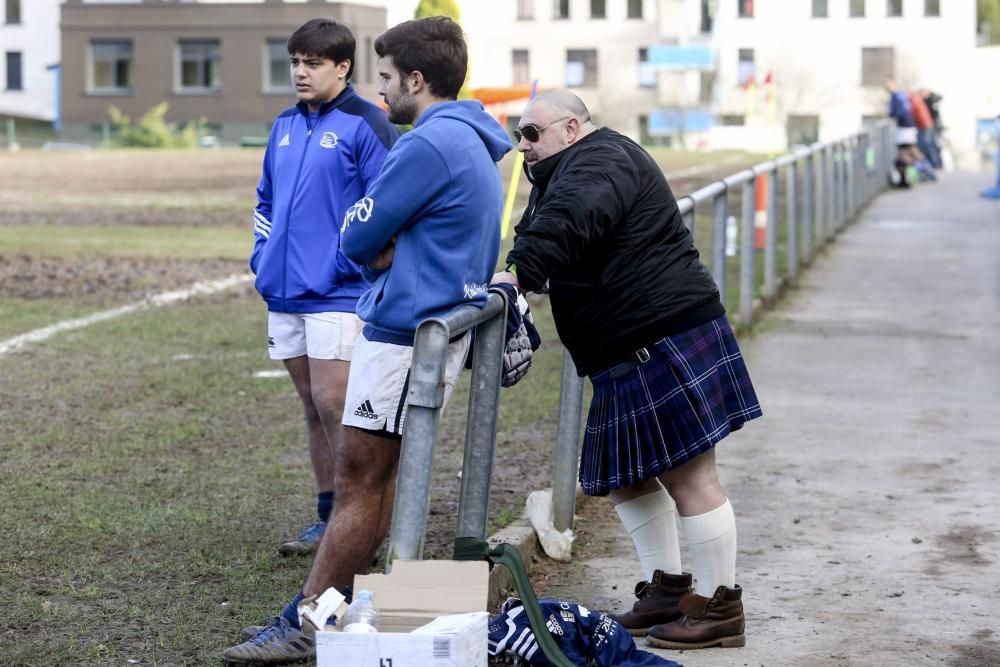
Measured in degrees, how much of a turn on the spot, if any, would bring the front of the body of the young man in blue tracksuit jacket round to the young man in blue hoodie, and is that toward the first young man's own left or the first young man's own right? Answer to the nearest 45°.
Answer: approximately 45° to the first young man's own left

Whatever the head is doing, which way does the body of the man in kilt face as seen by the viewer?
to the viewer's left

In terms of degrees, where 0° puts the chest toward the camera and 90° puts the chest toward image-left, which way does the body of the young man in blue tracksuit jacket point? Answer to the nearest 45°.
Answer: approximately 45°

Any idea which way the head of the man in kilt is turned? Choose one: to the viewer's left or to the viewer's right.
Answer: to the viewer's left

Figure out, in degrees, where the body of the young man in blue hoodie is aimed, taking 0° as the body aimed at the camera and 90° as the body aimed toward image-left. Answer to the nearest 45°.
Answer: approximately 90°

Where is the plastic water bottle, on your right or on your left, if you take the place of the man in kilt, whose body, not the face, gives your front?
on your left
